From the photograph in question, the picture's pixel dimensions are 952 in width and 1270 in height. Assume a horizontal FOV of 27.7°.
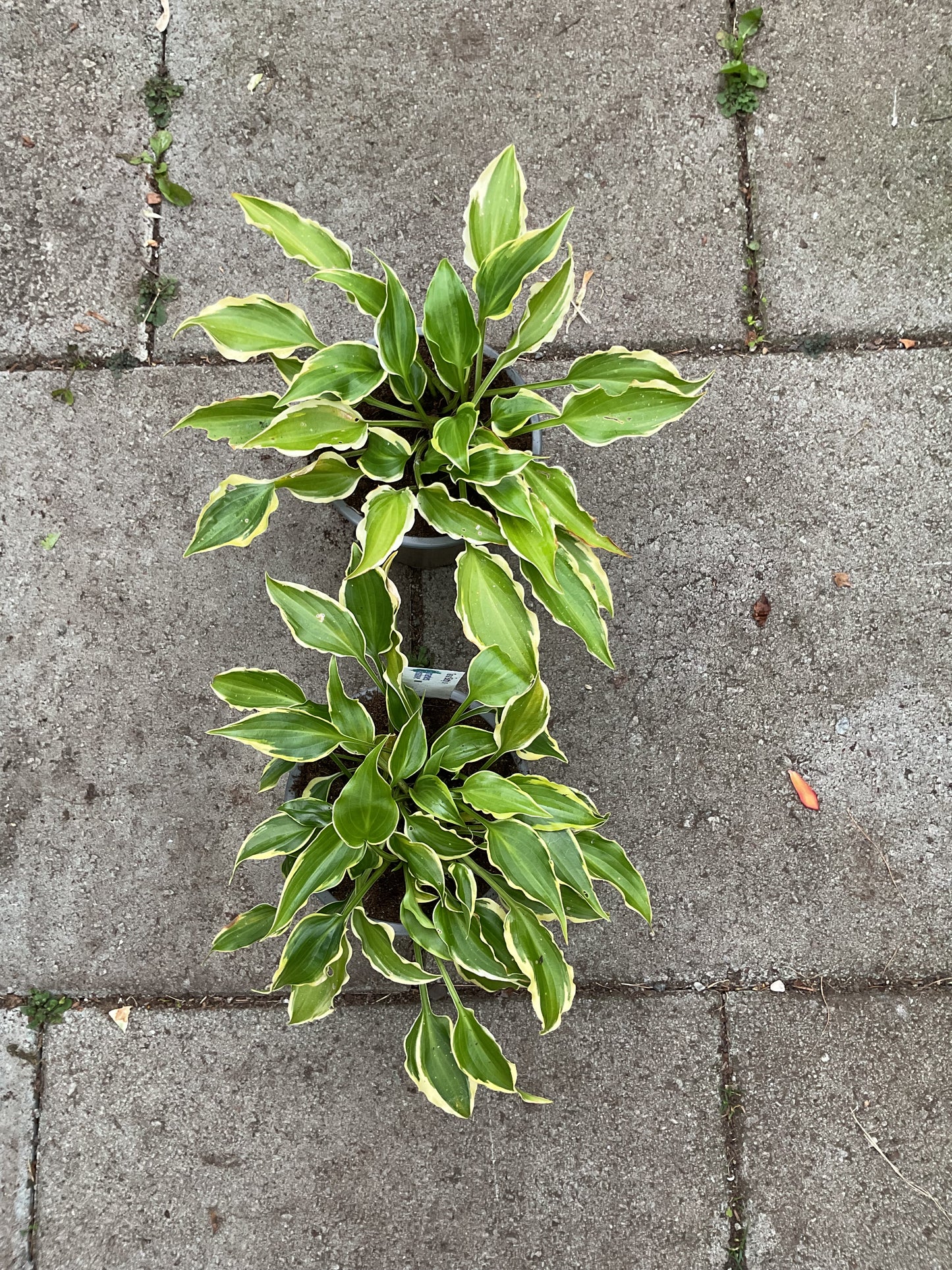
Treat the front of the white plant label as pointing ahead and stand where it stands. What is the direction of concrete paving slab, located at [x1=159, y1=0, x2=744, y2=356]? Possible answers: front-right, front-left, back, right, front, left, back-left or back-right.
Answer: back

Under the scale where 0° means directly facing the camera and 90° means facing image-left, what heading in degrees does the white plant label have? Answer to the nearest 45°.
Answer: approximately 0°
